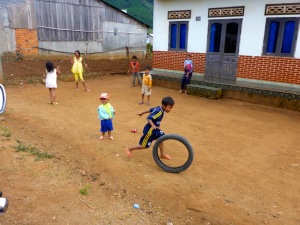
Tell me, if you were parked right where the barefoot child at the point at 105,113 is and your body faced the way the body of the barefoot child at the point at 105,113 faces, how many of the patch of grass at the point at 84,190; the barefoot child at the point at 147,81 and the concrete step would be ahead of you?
1

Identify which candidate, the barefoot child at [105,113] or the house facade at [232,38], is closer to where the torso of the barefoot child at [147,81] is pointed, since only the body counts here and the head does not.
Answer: the barefoot child

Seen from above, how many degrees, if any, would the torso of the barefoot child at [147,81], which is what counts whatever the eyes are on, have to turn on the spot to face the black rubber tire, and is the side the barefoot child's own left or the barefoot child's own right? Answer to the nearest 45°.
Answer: approximately 45° to the barefoot child's own left

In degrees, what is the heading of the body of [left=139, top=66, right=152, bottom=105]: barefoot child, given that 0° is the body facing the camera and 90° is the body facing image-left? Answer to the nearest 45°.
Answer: approximately 45°

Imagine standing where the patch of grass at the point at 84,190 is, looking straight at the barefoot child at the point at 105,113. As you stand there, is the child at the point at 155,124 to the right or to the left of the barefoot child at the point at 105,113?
right

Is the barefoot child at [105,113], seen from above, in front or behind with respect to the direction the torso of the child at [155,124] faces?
behind

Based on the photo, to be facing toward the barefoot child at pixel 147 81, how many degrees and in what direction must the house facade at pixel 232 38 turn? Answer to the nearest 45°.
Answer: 0° — it already faces them
